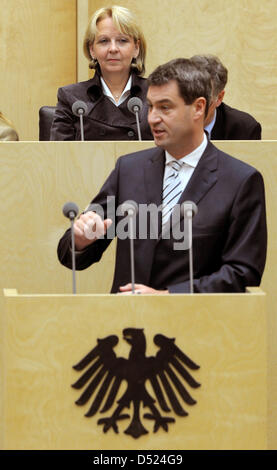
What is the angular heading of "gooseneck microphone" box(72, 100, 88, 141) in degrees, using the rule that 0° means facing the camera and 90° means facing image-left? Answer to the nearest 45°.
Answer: approximately 180°

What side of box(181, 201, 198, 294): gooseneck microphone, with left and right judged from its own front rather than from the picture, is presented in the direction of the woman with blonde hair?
front

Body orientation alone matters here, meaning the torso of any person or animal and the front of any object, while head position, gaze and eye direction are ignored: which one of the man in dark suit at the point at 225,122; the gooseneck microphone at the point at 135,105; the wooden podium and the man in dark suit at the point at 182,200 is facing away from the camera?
the gooseneck microphone

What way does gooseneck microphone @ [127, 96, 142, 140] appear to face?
away from the camera

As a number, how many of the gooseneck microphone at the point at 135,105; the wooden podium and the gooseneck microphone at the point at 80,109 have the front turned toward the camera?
1

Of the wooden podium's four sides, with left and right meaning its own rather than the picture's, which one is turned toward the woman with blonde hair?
back

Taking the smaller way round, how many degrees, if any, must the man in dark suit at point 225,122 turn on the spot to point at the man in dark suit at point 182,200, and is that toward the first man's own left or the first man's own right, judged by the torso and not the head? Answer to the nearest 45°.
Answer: approximately 45° to the first man's own left

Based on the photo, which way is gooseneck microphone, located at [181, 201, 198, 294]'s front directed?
away from the camera
